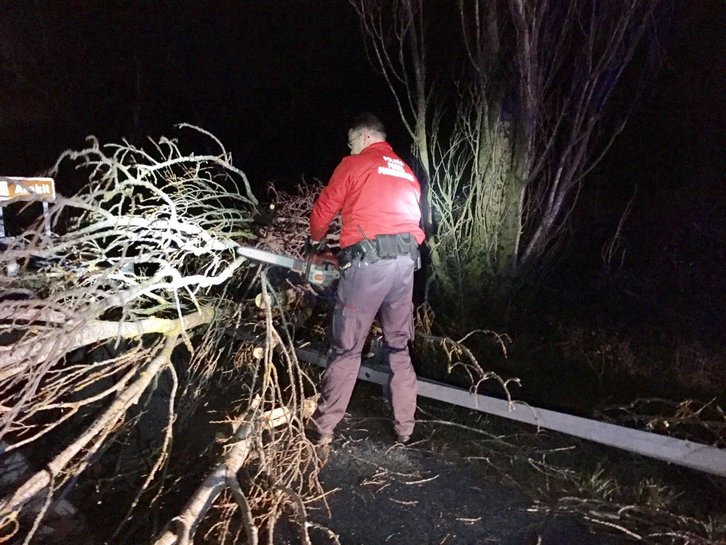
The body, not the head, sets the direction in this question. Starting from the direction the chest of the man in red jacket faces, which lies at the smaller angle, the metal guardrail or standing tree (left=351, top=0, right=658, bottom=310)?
the standing tree

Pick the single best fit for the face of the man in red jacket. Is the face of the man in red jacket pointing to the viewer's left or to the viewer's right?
to the viewer's left

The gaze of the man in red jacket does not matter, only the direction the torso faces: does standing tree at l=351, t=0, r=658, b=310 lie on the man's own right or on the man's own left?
on the man's own right

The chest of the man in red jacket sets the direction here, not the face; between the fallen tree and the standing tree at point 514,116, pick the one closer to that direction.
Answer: the fallen tree

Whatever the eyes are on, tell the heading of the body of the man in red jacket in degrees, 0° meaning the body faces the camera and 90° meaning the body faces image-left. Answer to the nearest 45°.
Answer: approximately 135°
